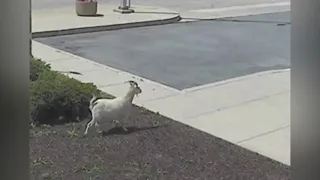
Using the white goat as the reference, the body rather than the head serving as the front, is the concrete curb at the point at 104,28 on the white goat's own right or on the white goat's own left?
on the white goat's own left

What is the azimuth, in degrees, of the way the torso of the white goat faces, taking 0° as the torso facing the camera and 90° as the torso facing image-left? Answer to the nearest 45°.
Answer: approximately 270°

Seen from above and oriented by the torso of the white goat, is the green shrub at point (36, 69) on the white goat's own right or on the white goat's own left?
on the white goat's own left

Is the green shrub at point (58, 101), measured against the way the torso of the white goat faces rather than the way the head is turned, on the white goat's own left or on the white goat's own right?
on the white goat's own left
